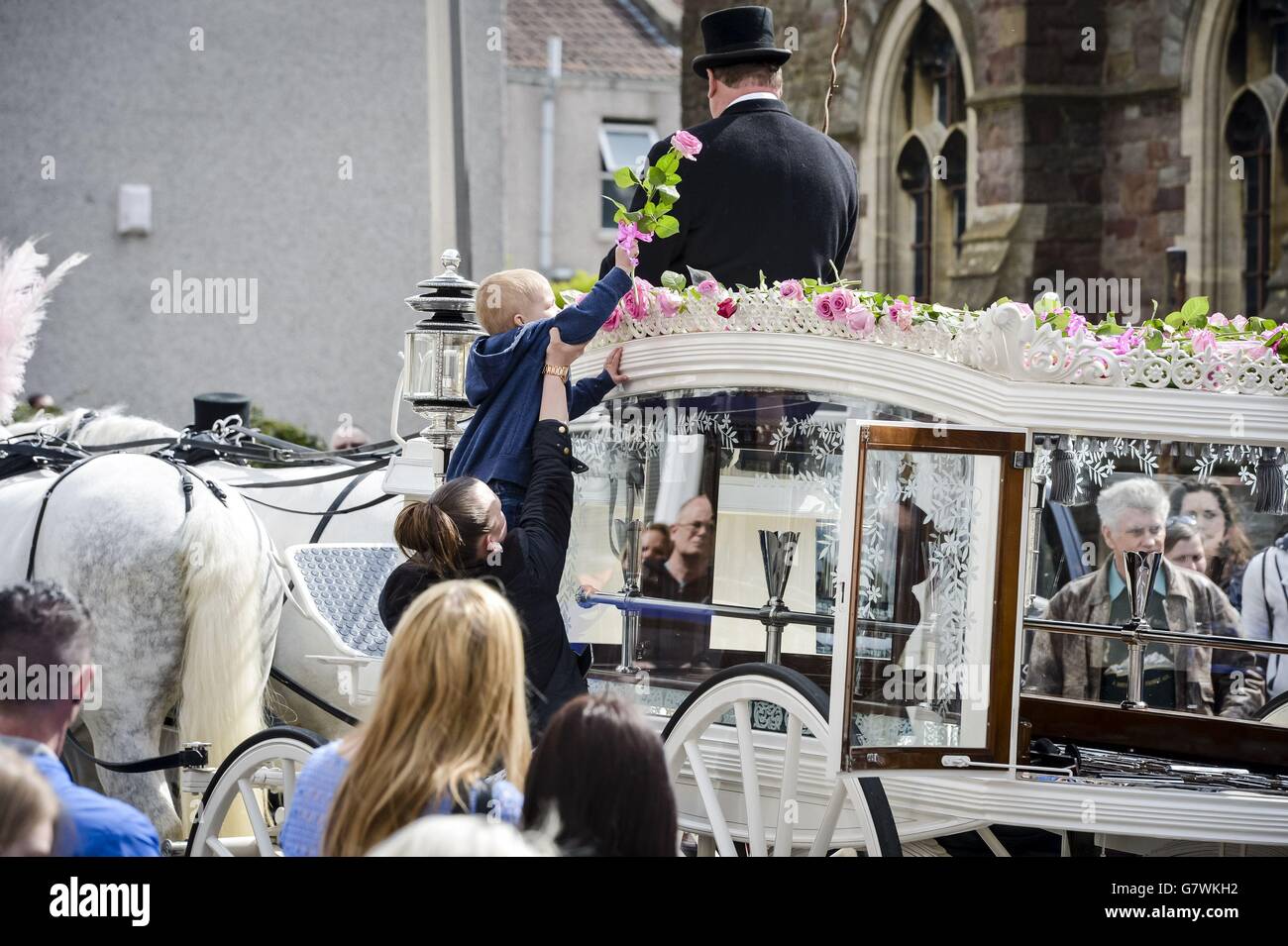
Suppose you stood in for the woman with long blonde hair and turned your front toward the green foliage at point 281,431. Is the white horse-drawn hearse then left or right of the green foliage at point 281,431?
right

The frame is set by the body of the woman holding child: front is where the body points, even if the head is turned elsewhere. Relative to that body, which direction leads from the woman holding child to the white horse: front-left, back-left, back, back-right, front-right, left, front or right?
left

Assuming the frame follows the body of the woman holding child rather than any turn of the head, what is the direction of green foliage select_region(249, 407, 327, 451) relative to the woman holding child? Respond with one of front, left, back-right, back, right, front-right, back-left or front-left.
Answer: front-left

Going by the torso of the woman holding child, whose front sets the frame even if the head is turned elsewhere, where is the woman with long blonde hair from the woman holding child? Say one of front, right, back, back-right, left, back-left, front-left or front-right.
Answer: back-right

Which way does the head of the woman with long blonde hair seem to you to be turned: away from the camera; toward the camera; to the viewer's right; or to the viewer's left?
away from the camera

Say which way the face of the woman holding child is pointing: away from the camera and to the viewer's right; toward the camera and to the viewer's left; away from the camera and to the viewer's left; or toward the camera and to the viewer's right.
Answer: away from the camera and to the viewer's right

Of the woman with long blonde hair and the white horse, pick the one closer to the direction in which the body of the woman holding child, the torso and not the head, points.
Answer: the white horse

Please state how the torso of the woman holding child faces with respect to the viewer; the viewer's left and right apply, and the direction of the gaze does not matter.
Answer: facing away from the viewer and to the right of the viewer
